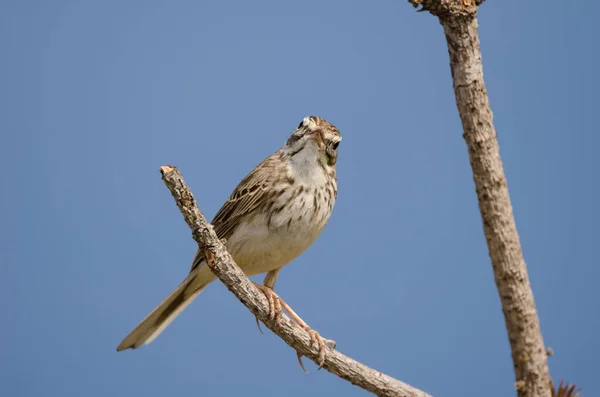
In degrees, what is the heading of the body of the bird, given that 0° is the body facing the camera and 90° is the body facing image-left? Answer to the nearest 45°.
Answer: approximately 315°
